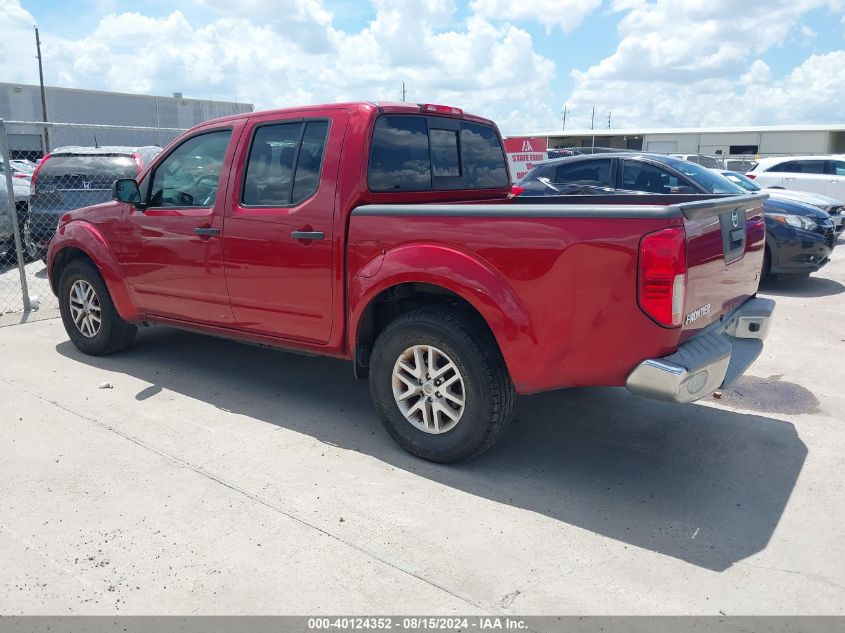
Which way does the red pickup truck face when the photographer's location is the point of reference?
facing away from the viewer and to the left of the viewer

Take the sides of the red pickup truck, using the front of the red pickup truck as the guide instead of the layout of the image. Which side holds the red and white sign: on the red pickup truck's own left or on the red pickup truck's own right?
on the red pickup truck's own right

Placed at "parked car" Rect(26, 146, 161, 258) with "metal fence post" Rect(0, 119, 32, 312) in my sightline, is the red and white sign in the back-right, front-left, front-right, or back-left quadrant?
back-left

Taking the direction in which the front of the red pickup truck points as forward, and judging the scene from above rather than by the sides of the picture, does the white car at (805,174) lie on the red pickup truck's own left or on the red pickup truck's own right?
on the red pickup truck's own right

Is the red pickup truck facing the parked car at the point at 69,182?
yes

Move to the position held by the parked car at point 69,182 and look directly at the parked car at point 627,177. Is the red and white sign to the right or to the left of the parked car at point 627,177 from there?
left
